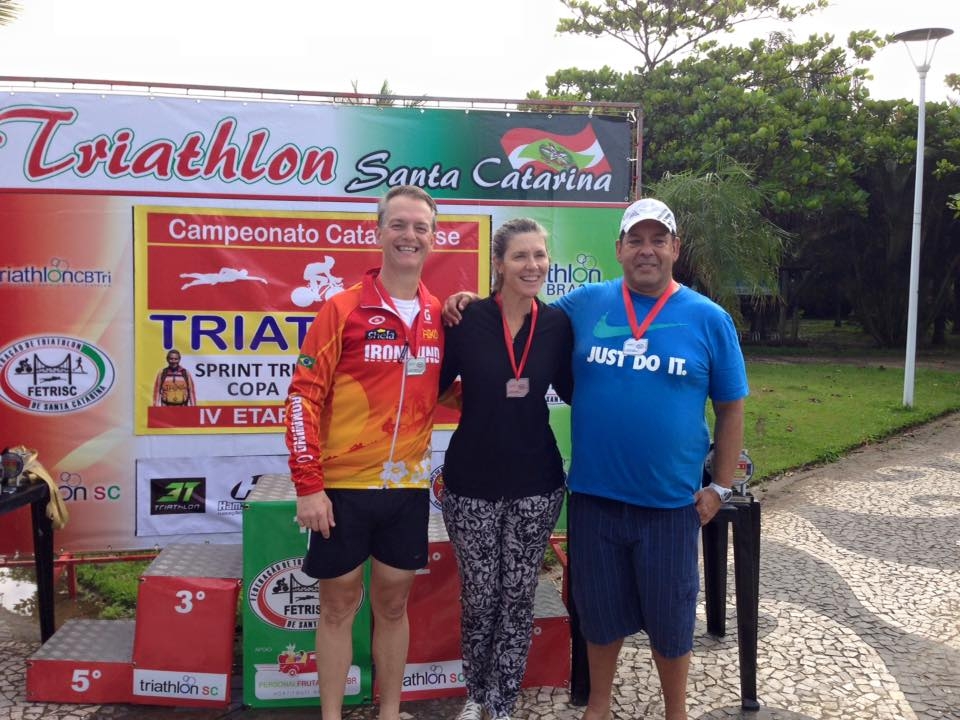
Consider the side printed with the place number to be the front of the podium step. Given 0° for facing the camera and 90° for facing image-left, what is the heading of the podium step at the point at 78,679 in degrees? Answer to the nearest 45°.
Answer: approximately 0°

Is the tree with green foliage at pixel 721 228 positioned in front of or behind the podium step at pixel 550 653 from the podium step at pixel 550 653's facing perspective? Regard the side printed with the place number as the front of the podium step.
behind

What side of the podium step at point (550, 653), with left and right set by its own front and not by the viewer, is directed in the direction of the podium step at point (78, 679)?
right
